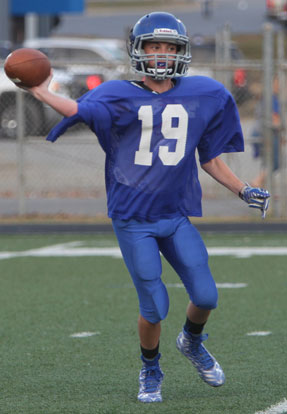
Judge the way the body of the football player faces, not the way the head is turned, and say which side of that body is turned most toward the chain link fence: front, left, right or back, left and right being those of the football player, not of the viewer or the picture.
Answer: back

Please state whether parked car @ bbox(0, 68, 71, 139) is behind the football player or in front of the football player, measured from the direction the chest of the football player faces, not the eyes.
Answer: behind

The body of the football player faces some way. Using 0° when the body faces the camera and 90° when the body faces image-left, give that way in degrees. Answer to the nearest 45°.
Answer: approximately 0°
